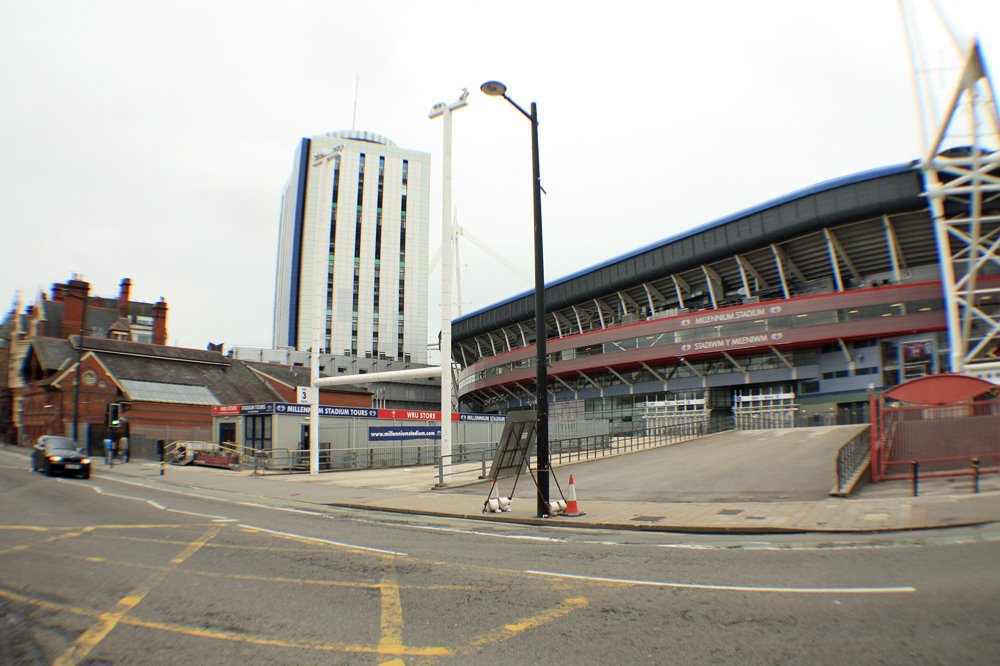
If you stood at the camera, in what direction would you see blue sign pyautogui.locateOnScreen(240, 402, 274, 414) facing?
facing the viewer

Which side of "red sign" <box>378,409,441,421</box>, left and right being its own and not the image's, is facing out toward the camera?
front

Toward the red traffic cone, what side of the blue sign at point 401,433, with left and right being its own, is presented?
front

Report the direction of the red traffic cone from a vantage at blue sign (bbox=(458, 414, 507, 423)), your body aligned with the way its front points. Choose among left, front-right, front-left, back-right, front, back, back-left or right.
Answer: front

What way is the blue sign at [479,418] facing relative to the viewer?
toward the camera

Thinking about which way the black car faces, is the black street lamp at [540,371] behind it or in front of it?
in front

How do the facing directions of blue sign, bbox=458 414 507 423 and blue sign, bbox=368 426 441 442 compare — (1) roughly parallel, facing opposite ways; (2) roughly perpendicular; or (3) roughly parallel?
roughly parallel

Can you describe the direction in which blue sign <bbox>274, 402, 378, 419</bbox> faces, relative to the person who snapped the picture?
facing the viewer

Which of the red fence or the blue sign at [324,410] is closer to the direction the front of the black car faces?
the red fence

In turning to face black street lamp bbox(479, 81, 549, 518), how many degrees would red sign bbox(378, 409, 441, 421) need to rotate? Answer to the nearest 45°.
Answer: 0° — it already faces it

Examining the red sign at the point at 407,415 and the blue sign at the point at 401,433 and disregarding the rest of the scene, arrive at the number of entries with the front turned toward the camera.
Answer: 2

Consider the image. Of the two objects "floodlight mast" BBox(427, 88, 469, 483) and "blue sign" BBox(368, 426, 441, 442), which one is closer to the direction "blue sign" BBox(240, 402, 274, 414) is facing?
the floodlight mast
